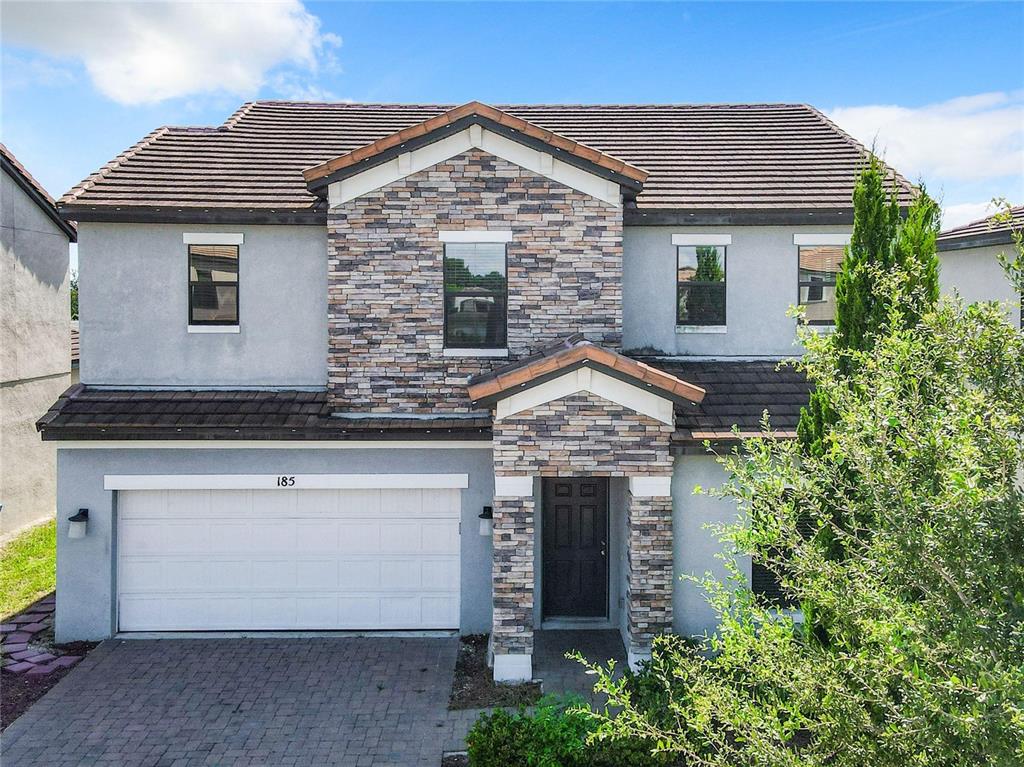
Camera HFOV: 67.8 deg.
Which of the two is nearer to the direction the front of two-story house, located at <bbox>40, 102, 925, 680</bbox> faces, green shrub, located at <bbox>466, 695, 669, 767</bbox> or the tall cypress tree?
the green shrub

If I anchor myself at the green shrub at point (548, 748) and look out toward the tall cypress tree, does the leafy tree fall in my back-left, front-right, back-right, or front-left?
front-right

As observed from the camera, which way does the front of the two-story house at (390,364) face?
facing the viewer

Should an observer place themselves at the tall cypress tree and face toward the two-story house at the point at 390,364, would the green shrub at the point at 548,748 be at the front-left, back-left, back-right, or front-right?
front-left

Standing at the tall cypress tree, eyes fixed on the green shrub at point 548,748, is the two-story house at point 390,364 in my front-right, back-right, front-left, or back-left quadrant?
front-right

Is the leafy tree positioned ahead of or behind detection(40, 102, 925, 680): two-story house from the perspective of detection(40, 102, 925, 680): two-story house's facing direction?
ahead

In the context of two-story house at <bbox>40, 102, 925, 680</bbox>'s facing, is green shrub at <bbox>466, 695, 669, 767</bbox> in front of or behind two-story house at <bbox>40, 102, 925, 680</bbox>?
in front

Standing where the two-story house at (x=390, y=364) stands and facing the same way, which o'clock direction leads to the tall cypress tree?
The tall cypress tree is roughly at 10 o'clock from the two-story house.
